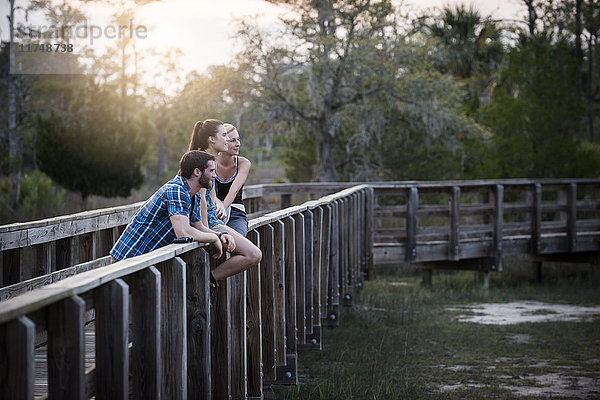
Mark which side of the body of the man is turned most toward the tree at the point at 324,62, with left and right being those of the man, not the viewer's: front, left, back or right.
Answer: left

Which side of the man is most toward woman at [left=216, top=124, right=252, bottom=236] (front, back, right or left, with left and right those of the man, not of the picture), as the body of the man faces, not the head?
left

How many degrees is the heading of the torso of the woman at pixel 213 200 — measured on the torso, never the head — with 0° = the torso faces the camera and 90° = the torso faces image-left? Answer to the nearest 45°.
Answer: approximately 270°

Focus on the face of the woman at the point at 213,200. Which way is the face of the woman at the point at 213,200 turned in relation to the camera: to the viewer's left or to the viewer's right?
to the viewer's right

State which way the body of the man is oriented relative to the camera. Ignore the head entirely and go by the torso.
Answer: to the viewer's right
